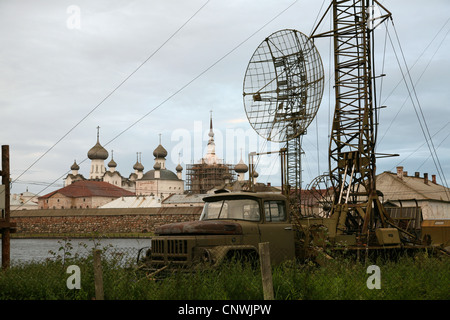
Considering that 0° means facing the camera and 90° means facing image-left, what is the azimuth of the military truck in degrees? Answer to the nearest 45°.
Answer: approximately 45°

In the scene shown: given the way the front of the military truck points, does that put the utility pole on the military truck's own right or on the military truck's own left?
on the military truck's own right

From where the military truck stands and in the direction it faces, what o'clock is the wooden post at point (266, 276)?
The wooden post is roughly at 10 o'clock from the military truck.

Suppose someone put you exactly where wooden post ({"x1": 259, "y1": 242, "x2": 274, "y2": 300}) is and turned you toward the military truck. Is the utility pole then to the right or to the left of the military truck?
left
